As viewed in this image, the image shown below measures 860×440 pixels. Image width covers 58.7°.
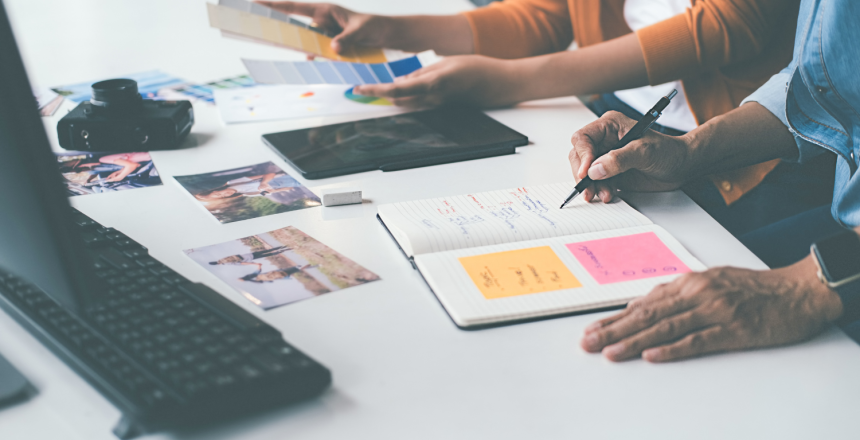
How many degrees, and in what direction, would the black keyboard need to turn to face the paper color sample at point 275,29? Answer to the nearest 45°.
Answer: approximately 45° to its left

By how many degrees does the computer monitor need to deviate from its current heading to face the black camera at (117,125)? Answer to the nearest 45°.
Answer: approximately 45° to its left

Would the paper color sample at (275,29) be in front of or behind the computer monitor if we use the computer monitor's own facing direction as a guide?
in front

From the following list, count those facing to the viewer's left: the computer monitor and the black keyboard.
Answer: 0

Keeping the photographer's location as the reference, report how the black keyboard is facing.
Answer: facing away from the viewer and to the right of the viewer

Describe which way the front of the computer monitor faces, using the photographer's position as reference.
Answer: facing away from the viewer and to the right of the viewer

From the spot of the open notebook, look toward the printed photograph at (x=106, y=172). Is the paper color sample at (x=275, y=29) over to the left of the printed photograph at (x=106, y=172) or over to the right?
right
